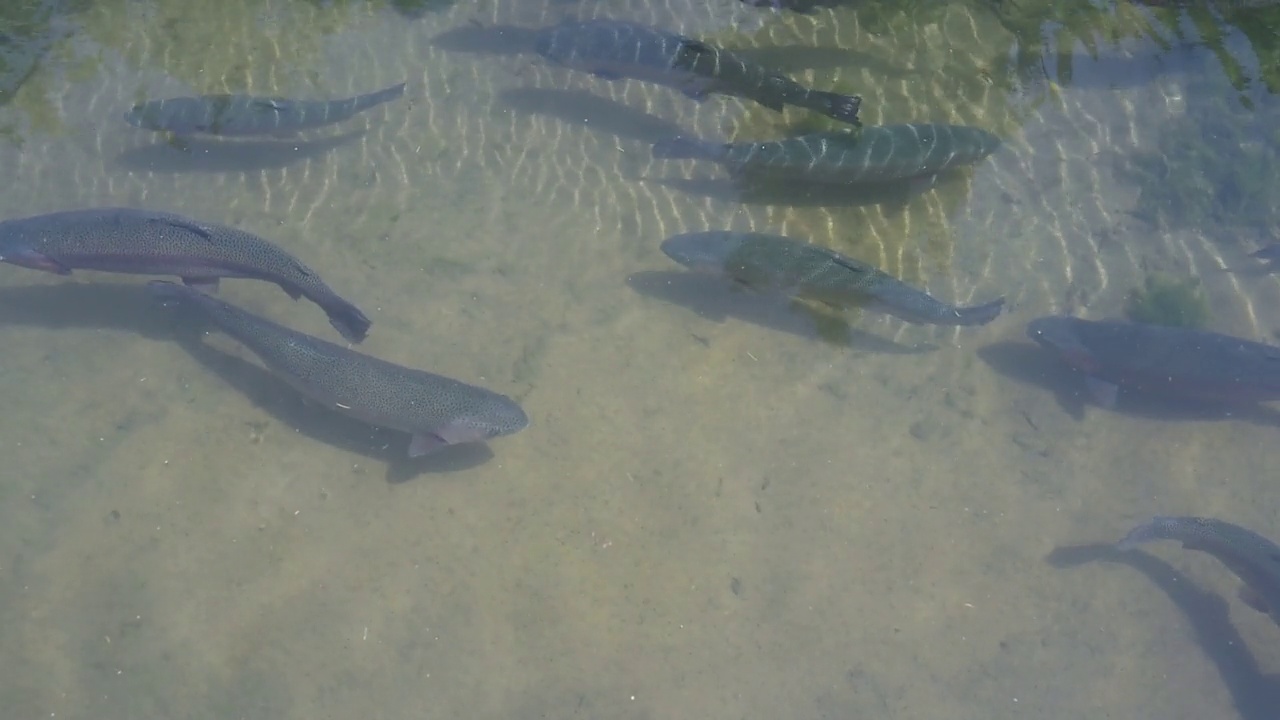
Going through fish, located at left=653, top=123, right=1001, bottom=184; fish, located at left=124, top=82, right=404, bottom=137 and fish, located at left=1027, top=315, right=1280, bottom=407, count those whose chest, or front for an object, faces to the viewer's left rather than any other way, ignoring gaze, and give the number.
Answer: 2

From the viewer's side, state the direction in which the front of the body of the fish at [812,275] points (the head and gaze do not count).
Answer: to the viewer's left

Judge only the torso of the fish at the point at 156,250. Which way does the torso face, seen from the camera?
to the viewer's left

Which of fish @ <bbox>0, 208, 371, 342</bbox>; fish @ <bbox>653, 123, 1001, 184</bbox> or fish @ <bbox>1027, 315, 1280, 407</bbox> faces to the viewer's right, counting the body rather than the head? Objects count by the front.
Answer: fish @ <bbox>653, 123, 1001, 184</bbox>

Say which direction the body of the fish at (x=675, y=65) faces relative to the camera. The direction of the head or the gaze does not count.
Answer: to the viewer's left

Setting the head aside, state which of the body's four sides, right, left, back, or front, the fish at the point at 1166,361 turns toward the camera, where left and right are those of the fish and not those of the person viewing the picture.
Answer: left

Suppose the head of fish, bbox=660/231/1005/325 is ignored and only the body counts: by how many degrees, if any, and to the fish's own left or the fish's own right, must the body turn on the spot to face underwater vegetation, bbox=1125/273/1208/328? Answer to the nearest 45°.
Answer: approximately 135° to the fish's own right

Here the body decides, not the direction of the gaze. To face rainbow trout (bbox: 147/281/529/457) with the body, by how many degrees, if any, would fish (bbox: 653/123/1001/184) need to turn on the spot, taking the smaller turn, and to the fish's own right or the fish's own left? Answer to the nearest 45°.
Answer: approximately 135° to the fish's own right

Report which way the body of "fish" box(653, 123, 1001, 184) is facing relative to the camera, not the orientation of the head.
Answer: to the viewer's right

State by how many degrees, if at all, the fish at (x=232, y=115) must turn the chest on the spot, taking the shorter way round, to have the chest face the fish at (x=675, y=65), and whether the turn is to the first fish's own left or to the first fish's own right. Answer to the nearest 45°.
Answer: approximately 180°

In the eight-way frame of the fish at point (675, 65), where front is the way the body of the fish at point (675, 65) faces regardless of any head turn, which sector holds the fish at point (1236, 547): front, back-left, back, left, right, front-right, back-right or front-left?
back-left

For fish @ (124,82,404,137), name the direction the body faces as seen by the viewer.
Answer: to the viewer's left
